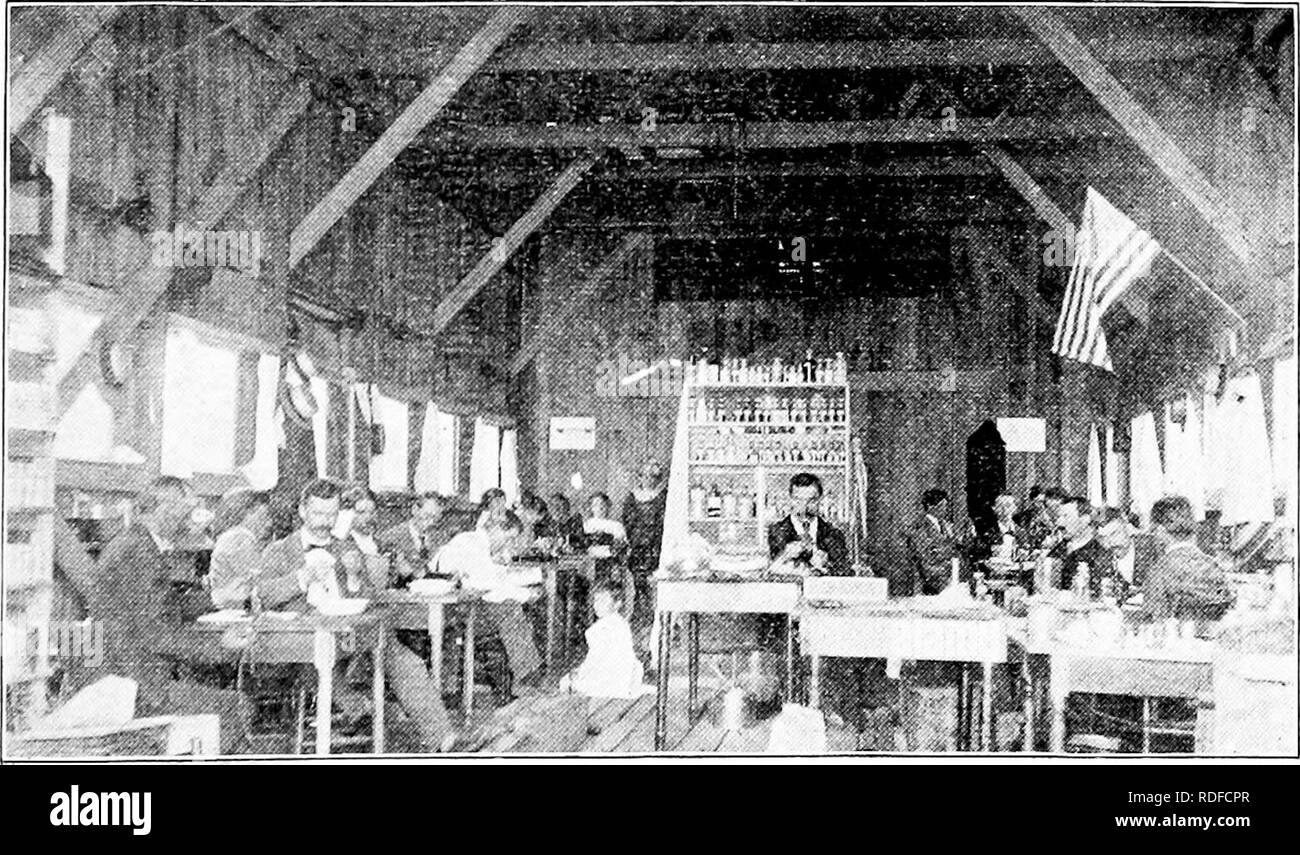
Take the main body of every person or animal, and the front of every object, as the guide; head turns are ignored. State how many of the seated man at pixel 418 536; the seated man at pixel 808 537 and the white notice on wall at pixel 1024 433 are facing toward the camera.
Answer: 3

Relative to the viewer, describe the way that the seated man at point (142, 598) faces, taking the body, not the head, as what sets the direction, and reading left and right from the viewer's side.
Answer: facing to the right of the viewer

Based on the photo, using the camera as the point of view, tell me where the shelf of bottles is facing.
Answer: facing the viewer

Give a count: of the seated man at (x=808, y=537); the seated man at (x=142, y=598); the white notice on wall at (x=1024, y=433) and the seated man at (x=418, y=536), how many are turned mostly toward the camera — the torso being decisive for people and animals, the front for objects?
3

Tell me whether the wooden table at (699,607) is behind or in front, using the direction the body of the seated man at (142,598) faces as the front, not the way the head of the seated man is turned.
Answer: in front

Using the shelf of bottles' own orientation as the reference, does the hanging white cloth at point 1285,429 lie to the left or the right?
on its left

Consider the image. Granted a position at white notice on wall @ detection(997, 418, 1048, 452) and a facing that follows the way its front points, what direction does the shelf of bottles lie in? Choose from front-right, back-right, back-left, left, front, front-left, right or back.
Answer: right

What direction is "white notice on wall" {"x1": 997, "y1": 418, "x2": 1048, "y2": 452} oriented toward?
toward the camera

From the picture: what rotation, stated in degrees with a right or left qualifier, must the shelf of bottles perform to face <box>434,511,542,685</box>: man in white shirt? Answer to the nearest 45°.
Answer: approximately 90° to its right

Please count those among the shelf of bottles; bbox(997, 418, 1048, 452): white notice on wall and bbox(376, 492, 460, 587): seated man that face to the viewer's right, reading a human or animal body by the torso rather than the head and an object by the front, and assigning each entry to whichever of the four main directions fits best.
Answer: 0
